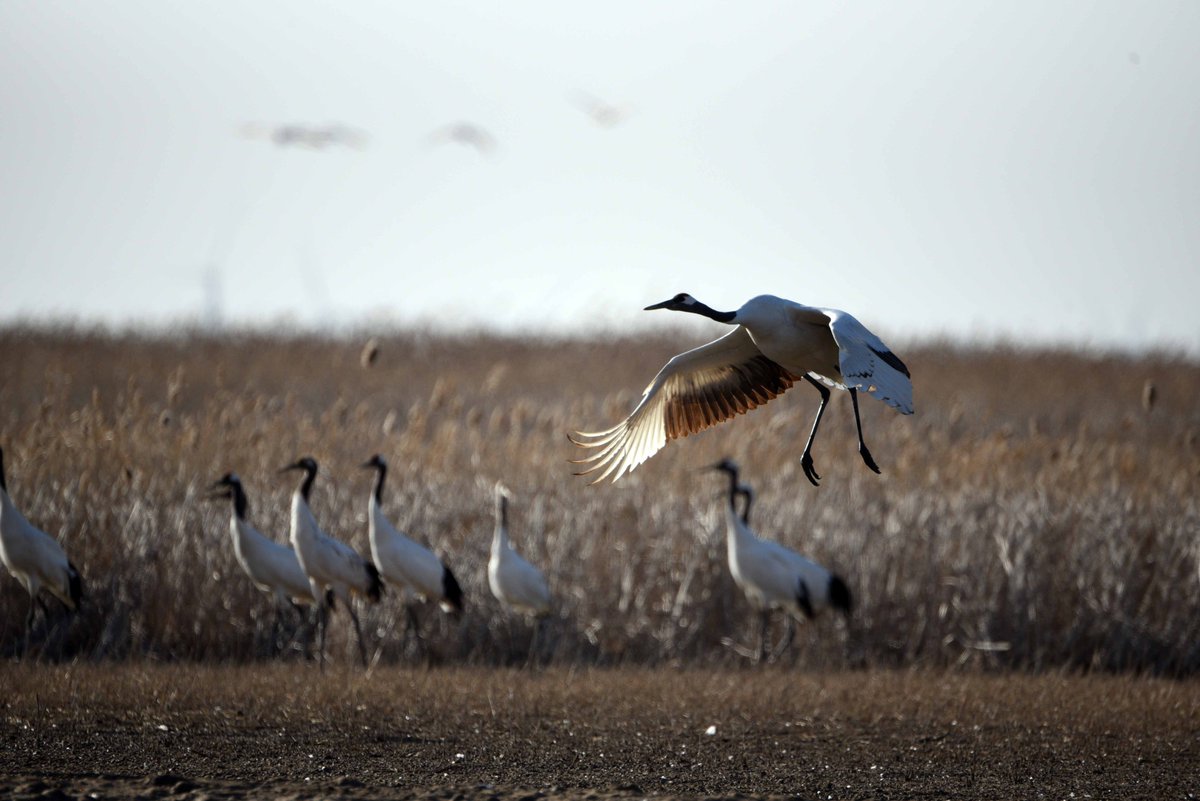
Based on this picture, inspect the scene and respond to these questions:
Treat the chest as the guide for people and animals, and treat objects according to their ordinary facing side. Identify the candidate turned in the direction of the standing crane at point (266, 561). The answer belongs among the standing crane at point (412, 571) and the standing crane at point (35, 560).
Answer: the standing crane at point (412, 571)

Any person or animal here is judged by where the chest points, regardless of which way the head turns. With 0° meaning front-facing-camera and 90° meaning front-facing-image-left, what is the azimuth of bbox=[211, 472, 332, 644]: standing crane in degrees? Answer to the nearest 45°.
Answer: approximately 90°

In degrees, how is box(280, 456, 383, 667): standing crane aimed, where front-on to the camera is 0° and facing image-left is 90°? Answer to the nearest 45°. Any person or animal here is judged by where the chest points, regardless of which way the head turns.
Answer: approximately 90°

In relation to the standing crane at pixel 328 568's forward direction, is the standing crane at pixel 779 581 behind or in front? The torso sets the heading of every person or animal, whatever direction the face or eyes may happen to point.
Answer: behind

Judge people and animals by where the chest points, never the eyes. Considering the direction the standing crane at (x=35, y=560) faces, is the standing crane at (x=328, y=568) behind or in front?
behind

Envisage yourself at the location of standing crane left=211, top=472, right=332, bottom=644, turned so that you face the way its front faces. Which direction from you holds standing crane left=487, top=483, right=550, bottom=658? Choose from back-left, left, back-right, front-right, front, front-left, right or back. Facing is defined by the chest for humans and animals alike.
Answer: back

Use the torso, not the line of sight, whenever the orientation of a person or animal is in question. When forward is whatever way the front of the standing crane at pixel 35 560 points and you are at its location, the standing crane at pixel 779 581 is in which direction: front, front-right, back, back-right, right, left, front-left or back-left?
back

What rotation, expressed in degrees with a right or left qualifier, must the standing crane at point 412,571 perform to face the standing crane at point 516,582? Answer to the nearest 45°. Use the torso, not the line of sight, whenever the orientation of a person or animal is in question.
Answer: approximately 180°

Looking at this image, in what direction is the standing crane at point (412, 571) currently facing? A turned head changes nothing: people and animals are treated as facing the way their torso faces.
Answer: to the viewer's left

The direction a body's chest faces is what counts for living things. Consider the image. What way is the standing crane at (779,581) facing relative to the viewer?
to the viewer's left

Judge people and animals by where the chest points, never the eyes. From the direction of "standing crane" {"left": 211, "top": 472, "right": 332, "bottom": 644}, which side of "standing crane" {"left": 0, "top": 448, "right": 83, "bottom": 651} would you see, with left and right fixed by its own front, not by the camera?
back

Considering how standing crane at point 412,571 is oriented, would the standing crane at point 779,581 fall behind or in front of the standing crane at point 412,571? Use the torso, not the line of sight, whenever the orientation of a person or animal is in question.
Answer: behind

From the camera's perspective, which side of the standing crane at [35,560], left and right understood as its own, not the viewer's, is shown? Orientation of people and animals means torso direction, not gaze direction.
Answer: left

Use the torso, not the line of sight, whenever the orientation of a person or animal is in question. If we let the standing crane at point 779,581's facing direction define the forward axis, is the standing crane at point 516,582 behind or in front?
in front

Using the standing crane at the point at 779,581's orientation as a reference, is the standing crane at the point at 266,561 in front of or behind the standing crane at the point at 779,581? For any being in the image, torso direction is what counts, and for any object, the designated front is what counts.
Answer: in front
